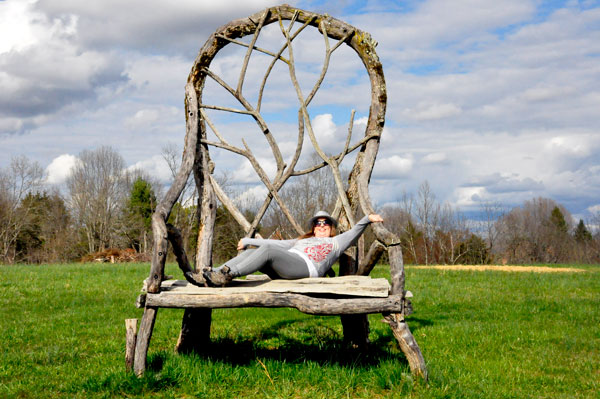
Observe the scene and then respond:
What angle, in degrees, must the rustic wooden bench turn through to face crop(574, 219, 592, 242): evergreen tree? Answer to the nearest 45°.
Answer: approximately 135° to its left

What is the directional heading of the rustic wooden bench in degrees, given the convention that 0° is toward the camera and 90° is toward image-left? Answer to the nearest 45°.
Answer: approximately 0°

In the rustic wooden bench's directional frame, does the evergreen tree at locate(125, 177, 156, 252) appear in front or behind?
behind

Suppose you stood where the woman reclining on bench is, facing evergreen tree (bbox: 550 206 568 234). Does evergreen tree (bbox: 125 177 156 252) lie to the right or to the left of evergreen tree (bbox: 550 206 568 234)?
left

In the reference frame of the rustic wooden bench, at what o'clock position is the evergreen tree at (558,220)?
The evergreen tree is roughly at 7 o'clock from the rustic wooden bench.
